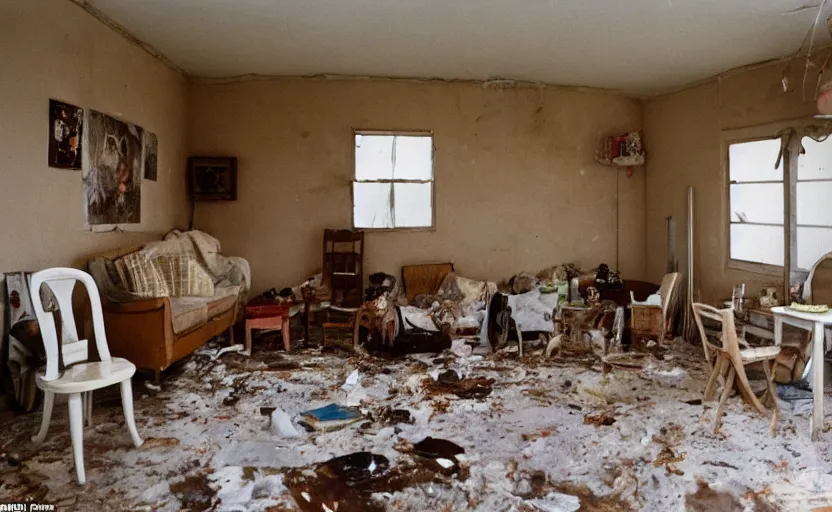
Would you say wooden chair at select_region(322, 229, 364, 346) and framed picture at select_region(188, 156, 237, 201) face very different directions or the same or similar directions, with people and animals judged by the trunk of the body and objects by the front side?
same or similar directions

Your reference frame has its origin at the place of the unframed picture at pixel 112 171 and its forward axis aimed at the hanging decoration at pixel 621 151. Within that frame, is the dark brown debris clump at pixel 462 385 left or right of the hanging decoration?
right

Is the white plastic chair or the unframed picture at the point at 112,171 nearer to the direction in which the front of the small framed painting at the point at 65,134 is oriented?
the white plastic chair

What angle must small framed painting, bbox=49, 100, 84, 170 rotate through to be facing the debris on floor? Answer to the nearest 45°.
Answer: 0° — it already faces it

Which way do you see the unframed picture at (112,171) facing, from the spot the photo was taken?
facing the viewer and to the right of the viewer

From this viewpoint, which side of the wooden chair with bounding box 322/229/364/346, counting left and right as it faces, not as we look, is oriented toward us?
front

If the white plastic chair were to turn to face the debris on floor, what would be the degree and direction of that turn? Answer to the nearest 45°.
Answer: approximately 45° to its left

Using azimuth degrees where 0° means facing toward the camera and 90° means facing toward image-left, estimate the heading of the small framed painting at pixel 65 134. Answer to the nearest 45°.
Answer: approximately 315°

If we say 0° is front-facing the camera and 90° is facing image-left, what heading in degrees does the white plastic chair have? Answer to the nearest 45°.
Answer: approximately 315°

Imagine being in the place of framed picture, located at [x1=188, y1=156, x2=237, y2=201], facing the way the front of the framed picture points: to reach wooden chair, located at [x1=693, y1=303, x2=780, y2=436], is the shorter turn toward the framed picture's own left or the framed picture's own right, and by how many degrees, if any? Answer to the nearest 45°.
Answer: approximately 45° to the framed picture's own left

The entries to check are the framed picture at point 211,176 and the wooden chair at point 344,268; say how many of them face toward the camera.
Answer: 2

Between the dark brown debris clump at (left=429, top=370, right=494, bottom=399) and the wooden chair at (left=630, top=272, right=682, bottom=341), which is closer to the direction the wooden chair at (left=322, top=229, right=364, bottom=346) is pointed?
the dark brown debris clump

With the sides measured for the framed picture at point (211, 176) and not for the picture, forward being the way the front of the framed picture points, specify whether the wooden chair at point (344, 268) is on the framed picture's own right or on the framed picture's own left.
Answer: on the framed picture's own left

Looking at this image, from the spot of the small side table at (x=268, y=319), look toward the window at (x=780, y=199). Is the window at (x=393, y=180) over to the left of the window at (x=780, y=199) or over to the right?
left

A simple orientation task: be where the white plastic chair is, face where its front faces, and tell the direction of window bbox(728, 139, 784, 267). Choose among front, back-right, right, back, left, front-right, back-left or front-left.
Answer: front-left

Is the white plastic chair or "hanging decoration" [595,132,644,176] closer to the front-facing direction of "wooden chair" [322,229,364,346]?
the white plastic chair

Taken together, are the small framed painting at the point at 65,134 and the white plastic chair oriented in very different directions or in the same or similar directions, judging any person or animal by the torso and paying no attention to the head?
same or similar directions

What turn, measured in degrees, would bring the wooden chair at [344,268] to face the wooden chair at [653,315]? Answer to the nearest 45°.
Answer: approximately 45° to its left

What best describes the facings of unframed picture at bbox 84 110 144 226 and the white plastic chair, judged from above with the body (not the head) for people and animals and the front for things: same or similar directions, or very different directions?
same or similar directions
